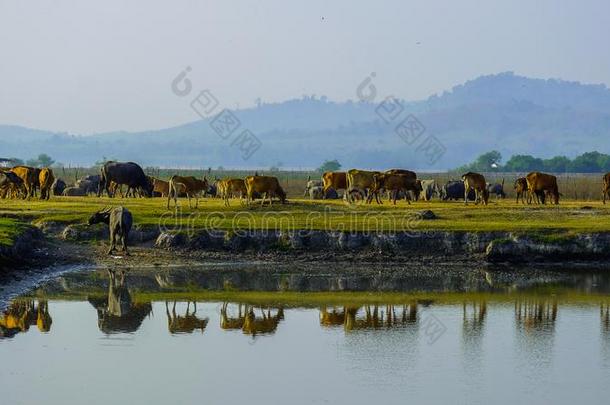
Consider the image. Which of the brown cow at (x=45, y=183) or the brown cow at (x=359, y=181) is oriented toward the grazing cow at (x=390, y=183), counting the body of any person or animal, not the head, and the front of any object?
the brown cow at (x=359, y=181)

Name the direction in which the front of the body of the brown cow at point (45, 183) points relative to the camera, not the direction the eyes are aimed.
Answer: away from the camera

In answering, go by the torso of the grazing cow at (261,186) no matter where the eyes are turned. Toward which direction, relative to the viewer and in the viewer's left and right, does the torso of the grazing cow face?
facing to the right of the viewer

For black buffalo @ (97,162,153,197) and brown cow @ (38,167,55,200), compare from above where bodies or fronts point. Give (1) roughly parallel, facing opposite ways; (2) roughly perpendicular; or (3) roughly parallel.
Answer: roughly perpendicular

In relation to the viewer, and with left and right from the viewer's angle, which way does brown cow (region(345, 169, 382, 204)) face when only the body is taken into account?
facing to the right of the viewer

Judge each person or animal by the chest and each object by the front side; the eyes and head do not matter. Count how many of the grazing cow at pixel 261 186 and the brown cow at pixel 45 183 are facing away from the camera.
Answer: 1
